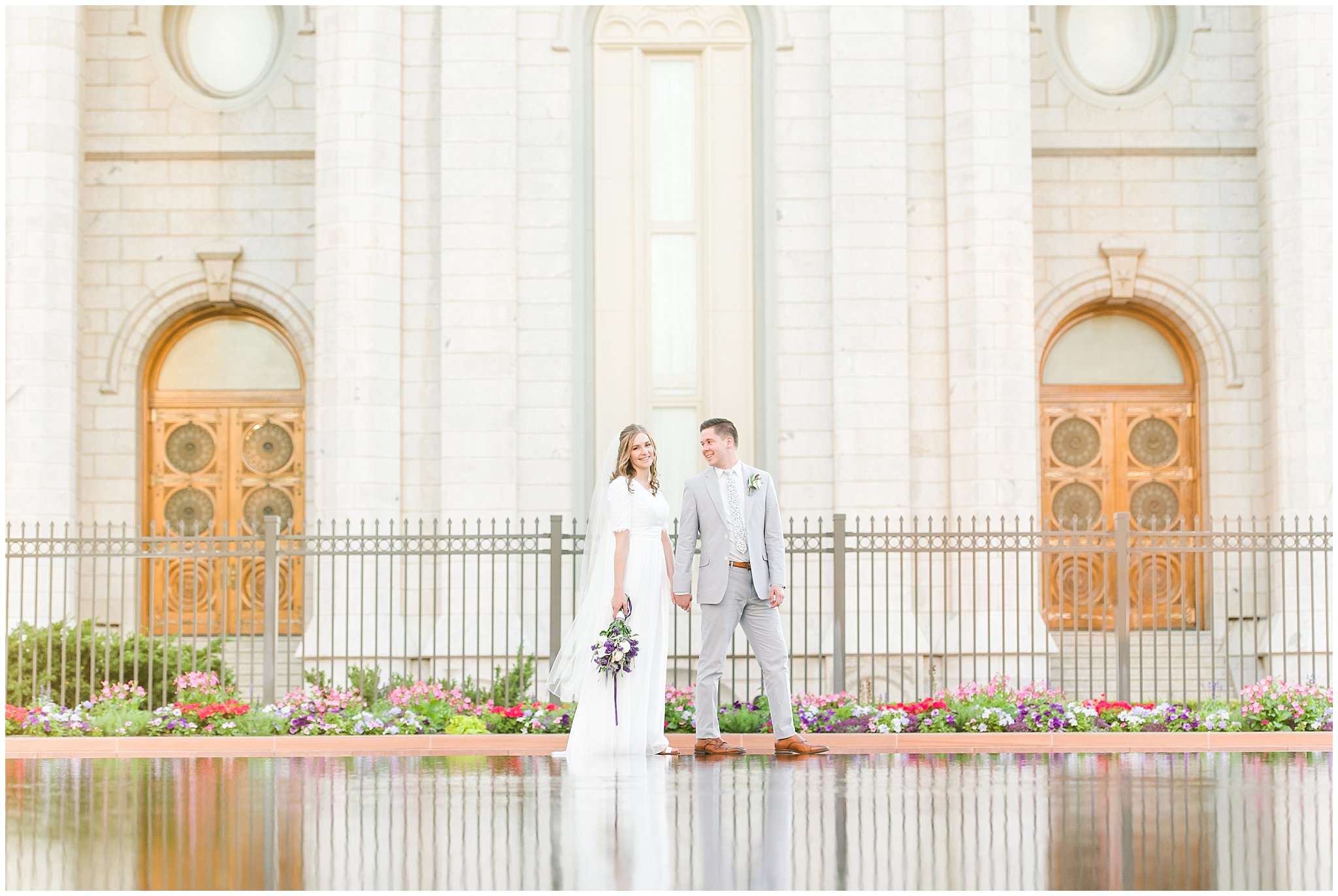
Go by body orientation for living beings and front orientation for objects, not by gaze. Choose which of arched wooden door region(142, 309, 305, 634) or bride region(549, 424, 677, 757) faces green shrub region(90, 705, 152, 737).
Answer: the arched wooden door

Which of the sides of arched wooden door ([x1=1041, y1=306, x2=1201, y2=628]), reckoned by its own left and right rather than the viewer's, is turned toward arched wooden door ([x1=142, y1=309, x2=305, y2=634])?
right

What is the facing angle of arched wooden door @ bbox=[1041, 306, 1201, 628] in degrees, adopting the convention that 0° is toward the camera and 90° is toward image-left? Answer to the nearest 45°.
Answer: approximately 0°

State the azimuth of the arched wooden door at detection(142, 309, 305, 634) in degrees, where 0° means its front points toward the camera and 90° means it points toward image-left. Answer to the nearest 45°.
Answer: approximately 0°

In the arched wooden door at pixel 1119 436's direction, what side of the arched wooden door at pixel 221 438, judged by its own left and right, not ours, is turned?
left

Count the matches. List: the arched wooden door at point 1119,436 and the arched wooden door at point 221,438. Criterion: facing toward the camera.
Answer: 2

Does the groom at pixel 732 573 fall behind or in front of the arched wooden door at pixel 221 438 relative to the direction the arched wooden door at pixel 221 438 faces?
in front

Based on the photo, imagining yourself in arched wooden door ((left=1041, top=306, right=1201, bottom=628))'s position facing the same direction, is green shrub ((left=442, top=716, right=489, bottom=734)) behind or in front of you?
in front
